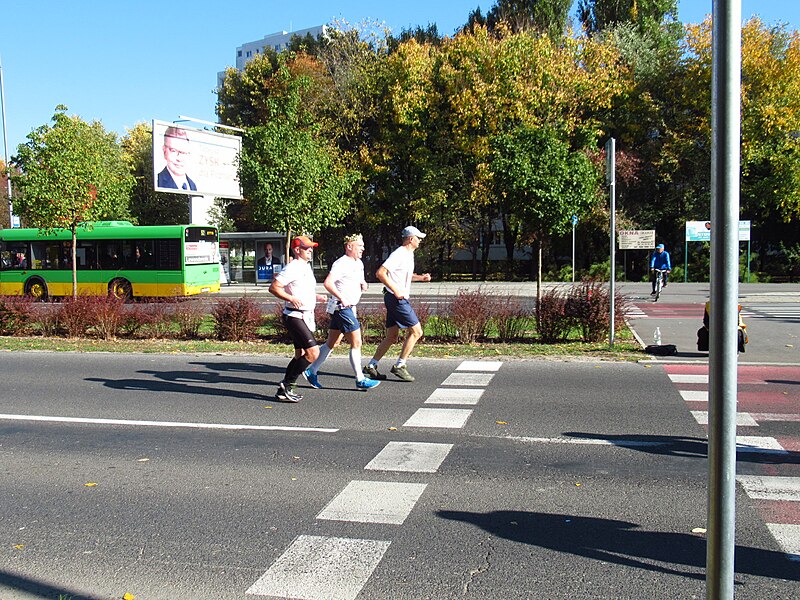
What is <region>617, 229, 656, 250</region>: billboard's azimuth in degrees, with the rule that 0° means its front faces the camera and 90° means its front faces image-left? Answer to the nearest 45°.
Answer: approximately 0°

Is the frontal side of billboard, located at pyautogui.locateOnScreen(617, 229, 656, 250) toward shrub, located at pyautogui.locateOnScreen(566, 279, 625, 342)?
yes

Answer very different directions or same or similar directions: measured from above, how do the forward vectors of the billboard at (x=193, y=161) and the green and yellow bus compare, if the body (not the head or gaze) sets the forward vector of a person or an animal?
very different directions

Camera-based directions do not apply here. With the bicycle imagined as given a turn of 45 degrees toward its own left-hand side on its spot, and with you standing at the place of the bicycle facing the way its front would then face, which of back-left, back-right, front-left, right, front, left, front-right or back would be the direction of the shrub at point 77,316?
right

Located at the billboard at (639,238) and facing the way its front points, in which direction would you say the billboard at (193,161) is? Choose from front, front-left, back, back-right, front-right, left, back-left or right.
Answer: right

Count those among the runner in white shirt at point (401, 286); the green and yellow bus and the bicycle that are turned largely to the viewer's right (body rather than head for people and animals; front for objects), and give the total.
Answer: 1

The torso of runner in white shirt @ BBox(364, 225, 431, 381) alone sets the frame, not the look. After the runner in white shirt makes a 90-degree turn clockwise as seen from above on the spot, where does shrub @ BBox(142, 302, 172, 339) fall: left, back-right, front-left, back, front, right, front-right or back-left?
back-right

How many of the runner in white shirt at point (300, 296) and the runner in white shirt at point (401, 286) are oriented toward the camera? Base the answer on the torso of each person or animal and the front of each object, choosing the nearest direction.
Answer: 0

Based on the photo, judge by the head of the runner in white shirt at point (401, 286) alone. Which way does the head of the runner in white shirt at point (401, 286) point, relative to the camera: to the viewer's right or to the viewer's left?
to the viewer's right
